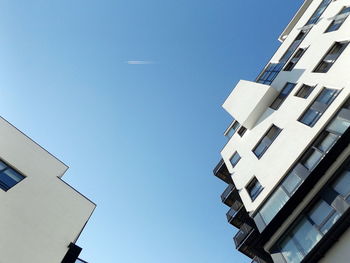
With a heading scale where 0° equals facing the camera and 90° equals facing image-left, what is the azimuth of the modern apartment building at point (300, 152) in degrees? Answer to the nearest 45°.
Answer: approximately 45°

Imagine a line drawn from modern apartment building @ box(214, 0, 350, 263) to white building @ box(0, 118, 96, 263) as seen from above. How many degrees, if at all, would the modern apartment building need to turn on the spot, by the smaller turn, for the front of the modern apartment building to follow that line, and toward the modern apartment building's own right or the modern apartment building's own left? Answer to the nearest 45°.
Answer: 0° — it already faces it
